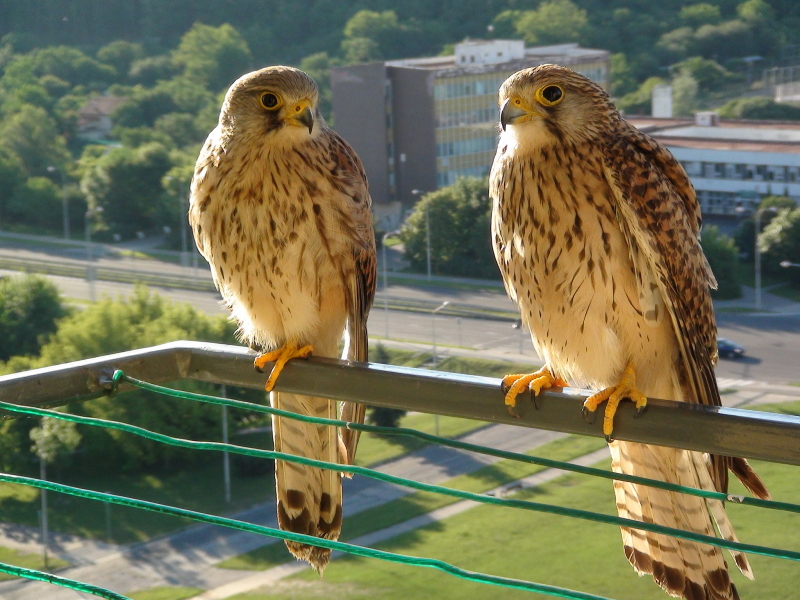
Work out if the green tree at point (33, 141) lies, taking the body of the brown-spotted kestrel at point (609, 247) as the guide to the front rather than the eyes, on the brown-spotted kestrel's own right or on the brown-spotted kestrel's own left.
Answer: on the brown-spotted kestrel's own right

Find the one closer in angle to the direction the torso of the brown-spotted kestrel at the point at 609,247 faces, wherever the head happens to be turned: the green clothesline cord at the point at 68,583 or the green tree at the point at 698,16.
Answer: the green clothesline cord

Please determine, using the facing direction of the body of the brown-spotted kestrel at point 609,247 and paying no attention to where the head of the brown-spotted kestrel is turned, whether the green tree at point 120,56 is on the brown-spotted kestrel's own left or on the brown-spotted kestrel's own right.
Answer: on the brown-spotted kestrel's own right

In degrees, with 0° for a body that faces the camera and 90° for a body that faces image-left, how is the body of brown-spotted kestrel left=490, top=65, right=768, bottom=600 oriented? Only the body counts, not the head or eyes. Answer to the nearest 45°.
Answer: approximately 45°

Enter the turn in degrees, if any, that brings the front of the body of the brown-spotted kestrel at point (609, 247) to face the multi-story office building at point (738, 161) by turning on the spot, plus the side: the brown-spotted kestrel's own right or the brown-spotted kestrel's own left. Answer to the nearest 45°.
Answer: approximately 135° to the brown-spotted kestrel's own right

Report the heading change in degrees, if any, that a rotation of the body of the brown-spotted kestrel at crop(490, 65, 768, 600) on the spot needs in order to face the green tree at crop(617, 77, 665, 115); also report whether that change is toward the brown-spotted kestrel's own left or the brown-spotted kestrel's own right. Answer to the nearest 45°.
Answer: approximately 135° to the brown-spotted kestrel's own right

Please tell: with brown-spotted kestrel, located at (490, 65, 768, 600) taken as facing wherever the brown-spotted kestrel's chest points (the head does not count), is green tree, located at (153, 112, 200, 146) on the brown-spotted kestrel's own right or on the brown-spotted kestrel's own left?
on the brown-spotted kestrel's own right

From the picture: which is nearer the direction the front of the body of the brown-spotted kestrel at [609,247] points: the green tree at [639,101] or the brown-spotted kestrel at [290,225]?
the brown-spotted kestrel

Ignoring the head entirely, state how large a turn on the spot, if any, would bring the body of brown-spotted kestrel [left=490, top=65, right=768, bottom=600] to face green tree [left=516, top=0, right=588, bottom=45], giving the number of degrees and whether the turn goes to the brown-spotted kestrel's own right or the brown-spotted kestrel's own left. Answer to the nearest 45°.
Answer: approximately 135° to the brown-spotted kestrel's own right

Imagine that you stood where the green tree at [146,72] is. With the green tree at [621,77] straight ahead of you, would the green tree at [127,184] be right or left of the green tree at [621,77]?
right

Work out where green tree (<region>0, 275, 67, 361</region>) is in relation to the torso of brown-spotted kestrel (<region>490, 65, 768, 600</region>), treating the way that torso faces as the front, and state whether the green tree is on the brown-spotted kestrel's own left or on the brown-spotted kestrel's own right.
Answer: on the brown-spotted kestrel's own right
